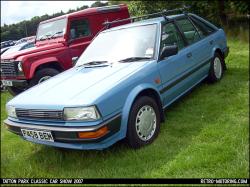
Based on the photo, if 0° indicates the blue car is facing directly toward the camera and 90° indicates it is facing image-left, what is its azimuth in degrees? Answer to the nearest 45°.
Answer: approximately 45°

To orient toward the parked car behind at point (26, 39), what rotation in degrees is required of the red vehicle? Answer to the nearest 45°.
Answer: approximately 90° to its right

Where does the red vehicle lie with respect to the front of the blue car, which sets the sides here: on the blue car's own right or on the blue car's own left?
on the blue car's own right

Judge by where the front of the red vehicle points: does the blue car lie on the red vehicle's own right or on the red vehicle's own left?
on the red vehicle's own left

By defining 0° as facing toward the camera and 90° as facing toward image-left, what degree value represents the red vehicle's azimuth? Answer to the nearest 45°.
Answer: approximately 45°

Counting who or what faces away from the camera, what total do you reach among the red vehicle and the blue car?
0

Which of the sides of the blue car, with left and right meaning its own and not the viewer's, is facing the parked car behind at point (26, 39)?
right
